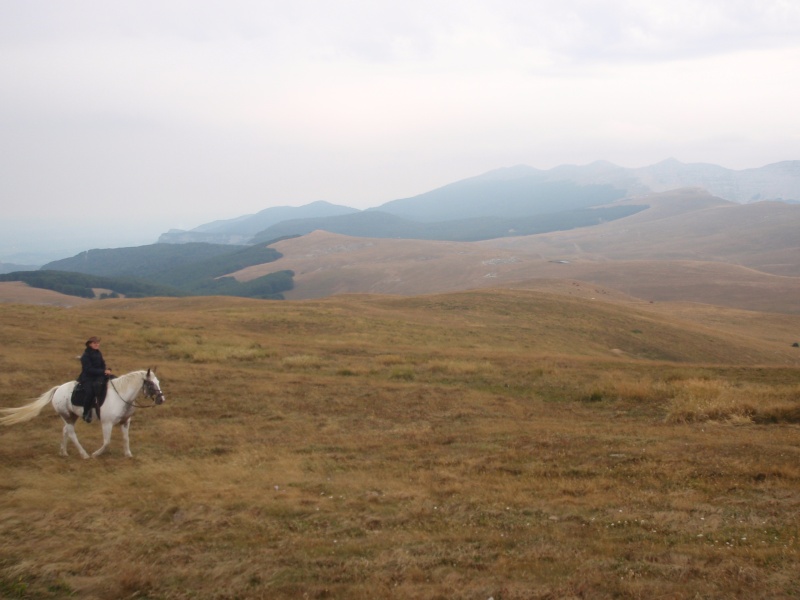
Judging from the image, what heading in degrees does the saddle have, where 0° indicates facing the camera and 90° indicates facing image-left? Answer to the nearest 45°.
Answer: approximately 270°

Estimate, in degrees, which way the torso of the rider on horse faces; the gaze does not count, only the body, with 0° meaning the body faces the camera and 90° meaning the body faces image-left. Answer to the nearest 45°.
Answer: approximately 270°

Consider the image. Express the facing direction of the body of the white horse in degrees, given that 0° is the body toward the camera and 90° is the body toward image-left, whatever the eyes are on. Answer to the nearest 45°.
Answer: approximately 270°
